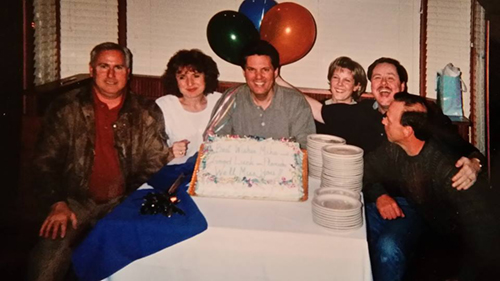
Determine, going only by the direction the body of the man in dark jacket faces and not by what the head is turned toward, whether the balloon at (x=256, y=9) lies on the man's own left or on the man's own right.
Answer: on the man's own left

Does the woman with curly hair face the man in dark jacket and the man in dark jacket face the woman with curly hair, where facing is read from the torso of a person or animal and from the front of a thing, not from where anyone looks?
no

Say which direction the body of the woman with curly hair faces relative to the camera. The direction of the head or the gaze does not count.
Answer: toward the camera

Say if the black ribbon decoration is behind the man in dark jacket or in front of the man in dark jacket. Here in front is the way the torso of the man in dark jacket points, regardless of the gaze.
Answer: in front

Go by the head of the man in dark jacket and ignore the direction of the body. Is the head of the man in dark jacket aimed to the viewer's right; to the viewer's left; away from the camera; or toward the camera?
toward the camera

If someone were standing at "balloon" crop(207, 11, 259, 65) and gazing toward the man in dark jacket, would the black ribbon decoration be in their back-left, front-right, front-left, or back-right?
front-left

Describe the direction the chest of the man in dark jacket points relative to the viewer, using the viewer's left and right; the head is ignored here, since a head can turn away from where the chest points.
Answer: facing the viewer

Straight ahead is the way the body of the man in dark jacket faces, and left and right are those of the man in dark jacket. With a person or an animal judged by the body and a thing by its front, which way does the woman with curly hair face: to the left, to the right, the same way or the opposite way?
the same way

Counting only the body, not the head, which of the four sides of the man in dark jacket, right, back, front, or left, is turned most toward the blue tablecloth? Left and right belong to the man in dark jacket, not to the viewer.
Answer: front

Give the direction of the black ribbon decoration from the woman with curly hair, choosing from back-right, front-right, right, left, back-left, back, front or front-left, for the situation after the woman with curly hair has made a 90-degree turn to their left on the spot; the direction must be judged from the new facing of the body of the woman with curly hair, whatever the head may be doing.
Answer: right

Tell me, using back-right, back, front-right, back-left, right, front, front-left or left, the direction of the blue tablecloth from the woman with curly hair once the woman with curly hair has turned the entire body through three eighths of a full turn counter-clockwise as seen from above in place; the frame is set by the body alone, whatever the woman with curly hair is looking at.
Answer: back-right

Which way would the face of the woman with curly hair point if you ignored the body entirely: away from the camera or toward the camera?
toward the camera

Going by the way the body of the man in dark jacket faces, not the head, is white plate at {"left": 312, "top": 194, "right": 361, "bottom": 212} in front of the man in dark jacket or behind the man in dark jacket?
in front
